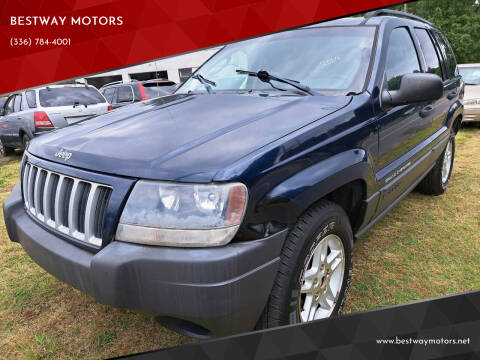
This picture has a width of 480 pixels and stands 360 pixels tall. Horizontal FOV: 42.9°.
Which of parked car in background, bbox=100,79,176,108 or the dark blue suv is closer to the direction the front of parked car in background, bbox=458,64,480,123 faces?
the dark blue suv

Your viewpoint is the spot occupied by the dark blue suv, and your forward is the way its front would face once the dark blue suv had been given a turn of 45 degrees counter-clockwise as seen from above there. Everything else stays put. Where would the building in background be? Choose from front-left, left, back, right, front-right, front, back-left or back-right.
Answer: back

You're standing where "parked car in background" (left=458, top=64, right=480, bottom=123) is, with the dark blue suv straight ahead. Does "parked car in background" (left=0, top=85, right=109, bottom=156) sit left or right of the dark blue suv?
right

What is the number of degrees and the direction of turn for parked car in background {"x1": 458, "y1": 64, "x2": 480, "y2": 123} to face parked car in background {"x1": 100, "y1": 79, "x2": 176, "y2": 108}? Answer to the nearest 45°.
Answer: approximately 90° to its right

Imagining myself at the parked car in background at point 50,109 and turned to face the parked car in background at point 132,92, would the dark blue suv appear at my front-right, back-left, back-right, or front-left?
back-right

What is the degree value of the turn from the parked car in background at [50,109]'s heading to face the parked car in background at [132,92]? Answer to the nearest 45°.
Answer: approximately 90° to its right

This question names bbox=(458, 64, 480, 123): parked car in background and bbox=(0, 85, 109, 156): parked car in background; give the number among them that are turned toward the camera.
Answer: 1

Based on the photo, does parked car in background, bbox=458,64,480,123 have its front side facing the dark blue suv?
yes

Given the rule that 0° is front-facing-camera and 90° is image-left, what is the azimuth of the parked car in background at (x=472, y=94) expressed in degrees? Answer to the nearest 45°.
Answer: approximately 0°

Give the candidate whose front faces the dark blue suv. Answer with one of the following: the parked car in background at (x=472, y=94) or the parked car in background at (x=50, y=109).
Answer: the parked car in background at (x=472, y=94)

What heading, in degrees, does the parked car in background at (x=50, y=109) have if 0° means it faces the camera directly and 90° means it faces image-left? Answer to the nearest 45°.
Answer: approximately 135°
